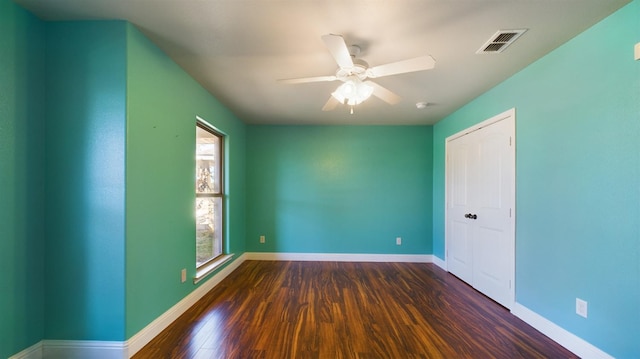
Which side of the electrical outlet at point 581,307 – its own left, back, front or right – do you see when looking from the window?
front

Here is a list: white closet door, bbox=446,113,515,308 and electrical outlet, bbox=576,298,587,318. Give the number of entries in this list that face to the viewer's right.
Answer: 0

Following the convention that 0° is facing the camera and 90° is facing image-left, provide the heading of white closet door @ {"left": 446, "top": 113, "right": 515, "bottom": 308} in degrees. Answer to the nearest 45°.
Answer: approximately 45°

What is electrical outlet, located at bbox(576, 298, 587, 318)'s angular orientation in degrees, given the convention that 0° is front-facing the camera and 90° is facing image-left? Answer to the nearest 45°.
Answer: approximately 45°

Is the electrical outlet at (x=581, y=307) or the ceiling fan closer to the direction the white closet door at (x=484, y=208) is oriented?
the ceiling fan

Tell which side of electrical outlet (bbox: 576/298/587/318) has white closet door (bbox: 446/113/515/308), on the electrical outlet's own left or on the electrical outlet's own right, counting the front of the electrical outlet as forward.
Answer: on the electrical outlet's own right
